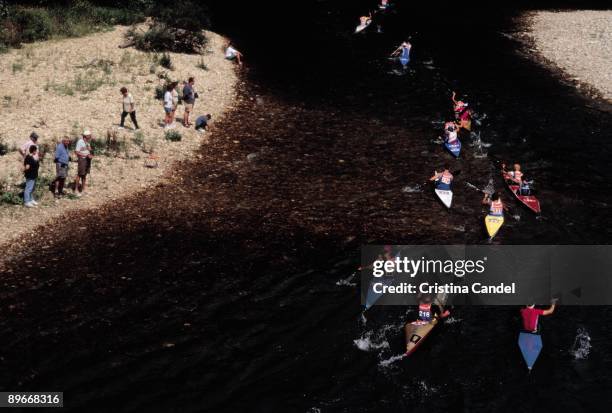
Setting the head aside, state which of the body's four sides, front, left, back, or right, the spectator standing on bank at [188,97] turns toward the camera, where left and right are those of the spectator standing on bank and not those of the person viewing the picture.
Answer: right

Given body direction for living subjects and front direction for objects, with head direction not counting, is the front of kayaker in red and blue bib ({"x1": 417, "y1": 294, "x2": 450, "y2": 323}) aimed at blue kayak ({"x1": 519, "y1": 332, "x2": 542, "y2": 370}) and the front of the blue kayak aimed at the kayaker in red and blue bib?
no

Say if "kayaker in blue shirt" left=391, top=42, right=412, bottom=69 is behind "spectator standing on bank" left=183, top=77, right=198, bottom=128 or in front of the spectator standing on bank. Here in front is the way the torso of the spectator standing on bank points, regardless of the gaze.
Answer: in front

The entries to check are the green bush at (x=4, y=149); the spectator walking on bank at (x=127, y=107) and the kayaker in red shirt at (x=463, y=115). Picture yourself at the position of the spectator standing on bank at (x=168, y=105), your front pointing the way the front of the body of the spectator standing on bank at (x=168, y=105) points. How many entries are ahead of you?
1

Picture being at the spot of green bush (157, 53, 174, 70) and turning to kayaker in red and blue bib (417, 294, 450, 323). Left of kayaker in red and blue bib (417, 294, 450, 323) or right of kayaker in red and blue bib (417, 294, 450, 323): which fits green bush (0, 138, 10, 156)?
right

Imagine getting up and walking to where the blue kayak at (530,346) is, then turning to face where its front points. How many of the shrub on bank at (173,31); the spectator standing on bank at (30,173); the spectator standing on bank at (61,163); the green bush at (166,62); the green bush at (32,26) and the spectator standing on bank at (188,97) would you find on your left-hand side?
0

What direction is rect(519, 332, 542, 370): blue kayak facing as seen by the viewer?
toward the camera

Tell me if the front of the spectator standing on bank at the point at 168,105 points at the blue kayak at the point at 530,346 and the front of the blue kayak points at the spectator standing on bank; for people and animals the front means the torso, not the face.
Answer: no

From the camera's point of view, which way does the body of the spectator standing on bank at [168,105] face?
to the viewer's right

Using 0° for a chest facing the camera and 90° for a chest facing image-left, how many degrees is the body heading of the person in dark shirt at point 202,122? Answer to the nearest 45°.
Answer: approximately 270°

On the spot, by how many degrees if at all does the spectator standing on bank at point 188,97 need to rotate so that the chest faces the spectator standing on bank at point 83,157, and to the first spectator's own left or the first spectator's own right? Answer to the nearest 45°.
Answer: approximately 135° to the first spectator's own right

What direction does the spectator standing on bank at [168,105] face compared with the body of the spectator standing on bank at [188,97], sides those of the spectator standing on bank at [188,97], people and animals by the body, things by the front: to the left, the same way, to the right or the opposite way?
the same way

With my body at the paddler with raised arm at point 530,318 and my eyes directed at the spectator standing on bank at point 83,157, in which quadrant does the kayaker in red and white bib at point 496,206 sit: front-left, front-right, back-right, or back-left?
front-right

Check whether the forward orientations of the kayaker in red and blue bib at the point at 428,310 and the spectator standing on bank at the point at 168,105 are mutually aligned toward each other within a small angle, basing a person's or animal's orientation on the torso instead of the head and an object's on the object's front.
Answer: no

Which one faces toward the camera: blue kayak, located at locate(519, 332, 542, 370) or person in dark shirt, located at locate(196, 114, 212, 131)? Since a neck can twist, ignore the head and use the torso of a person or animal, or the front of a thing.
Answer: the blue kayak

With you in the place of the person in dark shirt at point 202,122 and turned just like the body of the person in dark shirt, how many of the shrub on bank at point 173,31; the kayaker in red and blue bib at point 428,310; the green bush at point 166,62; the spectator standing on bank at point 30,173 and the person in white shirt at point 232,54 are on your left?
3
